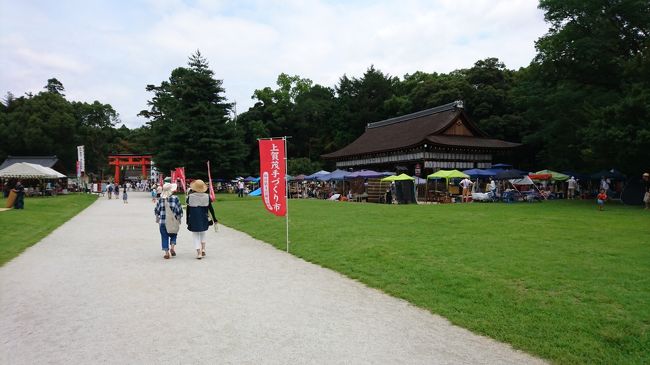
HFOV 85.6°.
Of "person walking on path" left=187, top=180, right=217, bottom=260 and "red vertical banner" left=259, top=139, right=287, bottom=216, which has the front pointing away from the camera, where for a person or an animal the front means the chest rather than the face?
the person walking on path

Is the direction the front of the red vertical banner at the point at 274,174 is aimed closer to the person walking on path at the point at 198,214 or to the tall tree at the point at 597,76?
the person walking on path

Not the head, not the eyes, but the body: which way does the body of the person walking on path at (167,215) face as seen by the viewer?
away from the camera

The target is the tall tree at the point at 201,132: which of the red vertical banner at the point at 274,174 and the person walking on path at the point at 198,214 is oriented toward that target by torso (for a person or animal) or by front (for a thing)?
the person walking on path

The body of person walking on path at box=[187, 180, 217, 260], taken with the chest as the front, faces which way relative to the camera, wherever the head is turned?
away from the camera

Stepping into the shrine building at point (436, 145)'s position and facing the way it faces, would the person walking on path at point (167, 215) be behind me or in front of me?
in front

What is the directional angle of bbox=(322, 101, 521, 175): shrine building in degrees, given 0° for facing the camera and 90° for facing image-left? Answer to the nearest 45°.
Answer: approximately 45°

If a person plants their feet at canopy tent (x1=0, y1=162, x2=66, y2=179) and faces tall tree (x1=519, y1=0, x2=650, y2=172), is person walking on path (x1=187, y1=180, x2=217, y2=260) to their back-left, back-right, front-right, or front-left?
front-right

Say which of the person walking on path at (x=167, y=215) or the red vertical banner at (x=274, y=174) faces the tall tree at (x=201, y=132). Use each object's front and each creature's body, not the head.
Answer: the person walking on path

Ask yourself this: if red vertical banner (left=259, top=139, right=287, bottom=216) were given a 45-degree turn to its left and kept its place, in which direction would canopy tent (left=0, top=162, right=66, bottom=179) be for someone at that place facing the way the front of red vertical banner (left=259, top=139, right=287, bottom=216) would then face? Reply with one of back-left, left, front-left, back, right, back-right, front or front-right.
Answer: back

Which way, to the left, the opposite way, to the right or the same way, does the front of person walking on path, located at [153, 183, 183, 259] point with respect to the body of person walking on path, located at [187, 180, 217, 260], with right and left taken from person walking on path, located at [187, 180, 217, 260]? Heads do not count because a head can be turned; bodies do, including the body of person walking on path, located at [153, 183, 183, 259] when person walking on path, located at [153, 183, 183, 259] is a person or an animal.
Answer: the same way

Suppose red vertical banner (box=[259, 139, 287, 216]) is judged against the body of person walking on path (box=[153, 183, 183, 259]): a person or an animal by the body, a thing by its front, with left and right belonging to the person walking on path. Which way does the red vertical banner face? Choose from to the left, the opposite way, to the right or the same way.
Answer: the opposite way

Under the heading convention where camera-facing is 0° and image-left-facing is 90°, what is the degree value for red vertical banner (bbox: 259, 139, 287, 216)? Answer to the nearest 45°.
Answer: approximately 0°

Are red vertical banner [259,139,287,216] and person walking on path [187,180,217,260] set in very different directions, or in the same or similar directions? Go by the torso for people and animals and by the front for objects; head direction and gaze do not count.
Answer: very different directions

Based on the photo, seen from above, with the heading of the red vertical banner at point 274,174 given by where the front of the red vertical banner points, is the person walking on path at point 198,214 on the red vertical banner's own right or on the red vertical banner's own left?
on the red vertical banner's own right

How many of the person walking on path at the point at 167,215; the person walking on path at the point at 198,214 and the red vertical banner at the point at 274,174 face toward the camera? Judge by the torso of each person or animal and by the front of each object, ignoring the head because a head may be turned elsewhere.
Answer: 1
